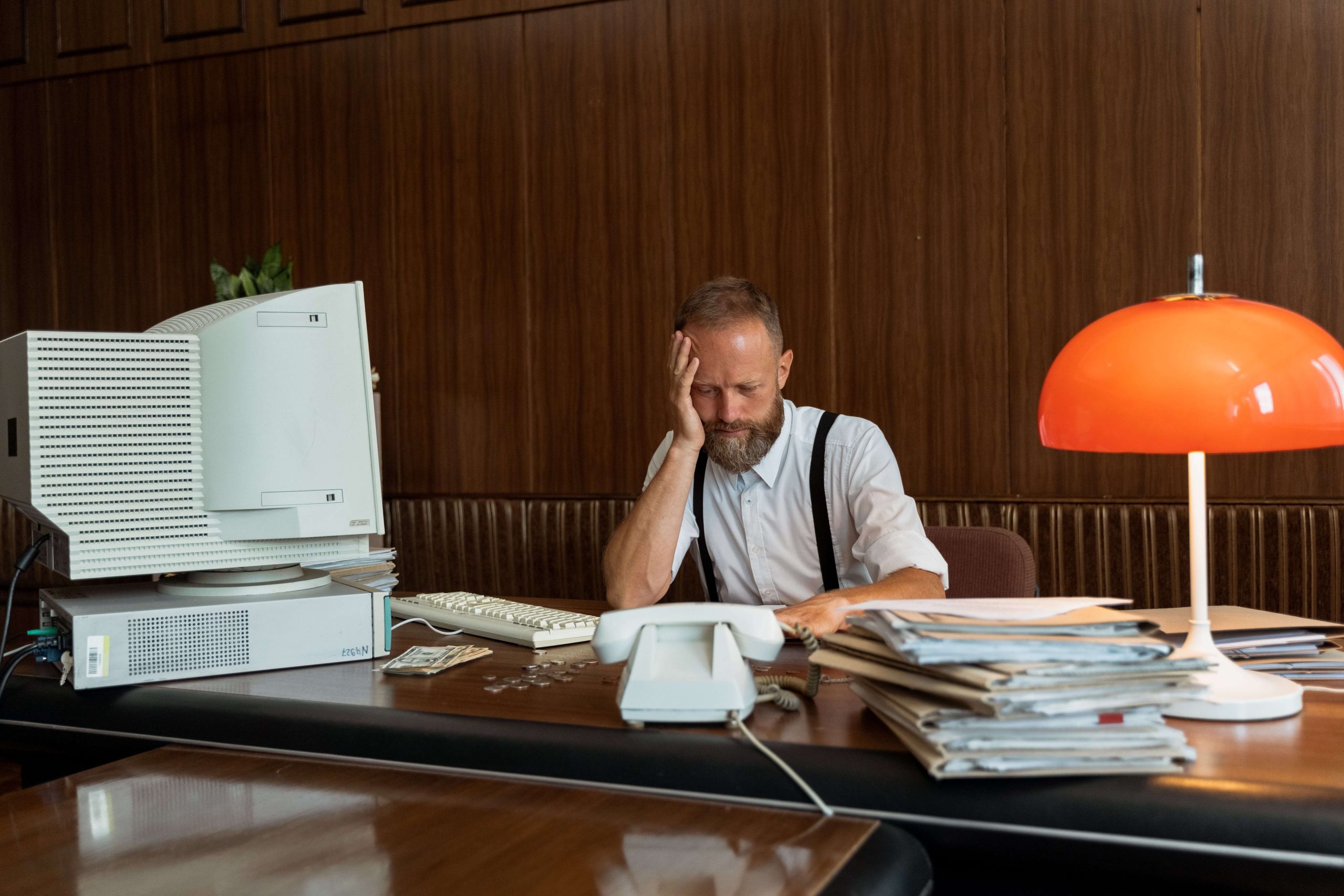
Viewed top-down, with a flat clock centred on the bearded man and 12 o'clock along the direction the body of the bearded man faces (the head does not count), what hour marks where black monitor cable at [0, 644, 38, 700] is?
The black monitor cable is roughly at 2 o'clock from the bearded man.

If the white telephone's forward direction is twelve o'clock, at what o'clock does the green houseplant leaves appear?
The green houseplant leaves is roughly at 11 o'clock from the white telephone.

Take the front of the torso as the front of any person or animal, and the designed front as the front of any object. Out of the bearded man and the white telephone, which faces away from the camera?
the white telephone

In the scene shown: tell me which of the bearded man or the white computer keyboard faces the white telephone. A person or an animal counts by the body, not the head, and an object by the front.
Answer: the bearded man

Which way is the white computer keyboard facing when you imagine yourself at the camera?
facing away from the viewer and to the right of the viewer

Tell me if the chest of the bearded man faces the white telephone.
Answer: yes

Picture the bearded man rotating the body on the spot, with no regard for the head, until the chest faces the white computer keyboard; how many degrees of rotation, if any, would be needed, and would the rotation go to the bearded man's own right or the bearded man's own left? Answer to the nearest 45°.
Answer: approximately 45° to the bearded man's own right
